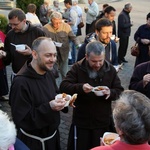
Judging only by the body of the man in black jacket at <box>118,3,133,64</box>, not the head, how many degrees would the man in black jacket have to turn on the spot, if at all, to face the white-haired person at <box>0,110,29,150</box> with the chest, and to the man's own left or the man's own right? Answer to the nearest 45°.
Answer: approximately 90° to the man's own right

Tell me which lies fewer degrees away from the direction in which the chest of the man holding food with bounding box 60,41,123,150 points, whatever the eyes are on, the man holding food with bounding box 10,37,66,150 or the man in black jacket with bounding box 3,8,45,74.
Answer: the man holding food

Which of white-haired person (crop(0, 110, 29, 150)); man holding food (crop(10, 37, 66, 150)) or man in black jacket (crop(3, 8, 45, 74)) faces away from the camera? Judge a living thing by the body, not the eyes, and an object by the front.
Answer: the white-haired person

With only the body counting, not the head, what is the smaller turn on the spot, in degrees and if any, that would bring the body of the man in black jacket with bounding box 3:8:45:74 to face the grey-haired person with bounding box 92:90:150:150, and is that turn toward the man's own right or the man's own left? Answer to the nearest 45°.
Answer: approximately 45° to the man's own left

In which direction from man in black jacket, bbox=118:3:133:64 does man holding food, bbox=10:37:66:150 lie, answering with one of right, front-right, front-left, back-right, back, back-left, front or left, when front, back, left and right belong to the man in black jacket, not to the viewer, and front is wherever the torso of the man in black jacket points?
right

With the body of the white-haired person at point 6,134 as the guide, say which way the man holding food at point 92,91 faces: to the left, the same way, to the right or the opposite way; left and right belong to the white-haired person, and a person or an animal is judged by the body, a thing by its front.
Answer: the opposite way

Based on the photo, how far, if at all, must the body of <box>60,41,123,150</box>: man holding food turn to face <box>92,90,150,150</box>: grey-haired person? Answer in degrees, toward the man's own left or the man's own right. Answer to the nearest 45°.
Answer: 0° — they already face them

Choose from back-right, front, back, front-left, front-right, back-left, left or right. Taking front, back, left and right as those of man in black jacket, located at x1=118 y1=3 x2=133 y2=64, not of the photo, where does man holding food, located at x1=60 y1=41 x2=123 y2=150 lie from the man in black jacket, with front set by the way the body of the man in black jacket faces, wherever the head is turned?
right

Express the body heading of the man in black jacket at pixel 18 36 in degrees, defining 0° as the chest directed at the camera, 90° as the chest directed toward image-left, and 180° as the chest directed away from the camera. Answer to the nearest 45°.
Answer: approximately 45°

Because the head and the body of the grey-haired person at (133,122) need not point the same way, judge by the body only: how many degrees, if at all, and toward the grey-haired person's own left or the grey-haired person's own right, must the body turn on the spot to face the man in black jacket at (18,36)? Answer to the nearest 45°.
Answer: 0° — they already face them

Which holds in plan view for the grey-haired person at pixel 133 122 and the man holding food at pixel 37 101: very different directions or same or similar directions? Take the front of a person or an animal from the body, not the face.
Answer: very different directions

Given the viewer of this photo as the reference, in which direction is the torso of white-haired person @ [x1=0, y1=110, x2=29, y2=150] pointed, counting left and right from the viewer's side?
facing away from the viewer

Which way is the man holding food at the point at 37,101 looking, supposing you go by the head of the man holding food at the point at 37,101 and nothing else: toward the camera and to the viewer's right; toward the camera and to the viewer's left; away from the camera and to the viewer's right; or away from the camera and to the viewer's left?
toward the camera and to the viewer's right

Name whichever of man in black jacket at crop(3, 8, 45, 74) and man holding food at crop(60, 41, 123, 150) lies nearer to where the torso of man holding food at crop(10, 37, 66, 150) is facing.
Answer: the man holding food

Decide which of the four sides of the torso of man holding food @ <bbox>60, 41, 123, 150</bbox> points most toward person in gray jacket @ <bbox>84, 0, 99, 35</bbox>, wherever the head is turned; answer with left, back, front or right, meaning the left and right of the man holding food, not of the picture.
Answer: back

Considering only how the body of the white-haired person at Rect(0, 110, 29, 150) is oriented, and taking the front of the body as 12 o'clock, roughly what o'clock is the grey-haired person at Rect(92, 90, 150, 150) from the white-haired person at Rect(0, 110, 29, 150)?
the grey-haired person at Rect(92, 90, 150, 150) is roughly at 4 o'clock from the white-haired person at Rect(0, 110, 29, 150).
